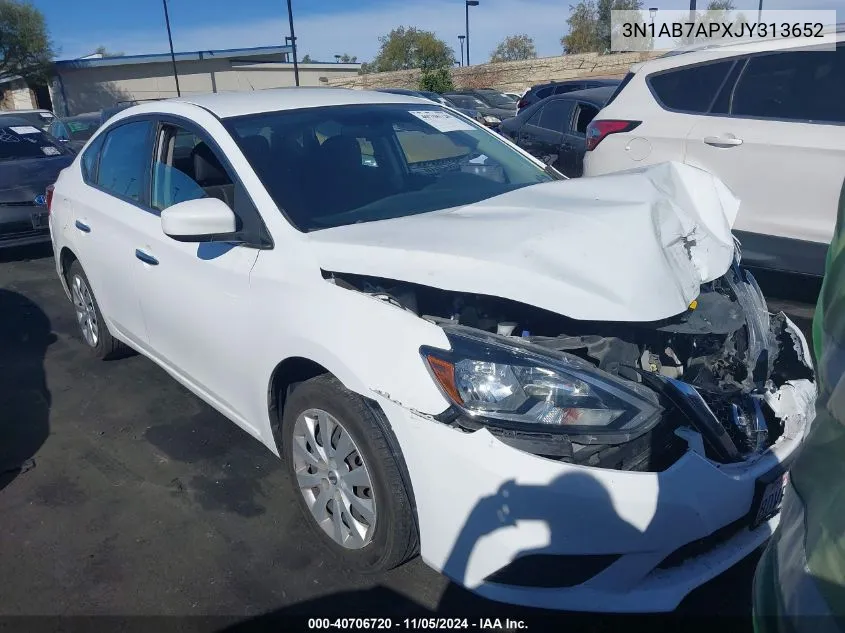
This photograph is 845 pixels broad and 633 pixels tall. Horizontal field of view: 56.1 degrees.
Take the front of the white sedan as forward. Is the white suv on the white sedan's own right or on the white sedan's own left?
on the white sedan's own left

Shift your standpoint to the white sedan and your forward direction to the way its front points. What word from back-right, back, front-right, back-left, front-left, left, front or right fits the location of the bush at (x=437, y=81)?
back-left

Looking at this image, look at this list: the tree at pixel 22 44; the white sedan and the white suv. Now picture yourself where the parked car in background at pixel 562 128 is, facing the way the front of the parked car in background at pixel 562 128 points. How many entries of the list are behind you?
1

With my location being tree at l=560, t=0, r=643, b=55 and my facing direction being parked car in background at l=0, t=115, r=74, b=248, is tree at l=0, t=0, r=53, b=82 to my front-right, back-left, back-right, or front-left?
front-right

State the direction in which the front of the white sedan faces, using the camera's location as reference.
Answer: facing the viewer and to the right of the viewer

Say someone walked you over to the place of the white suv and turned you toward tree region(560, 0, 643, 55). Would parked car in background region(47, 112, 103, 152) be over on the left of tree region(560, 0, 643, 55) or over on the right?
left

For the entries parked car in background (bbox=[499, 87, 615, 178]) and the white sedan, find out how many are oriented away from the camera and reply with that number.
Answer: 0

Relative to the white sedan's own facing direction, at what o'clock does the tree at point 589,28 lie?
The tree is roughly at 8 o'clock from the white sedan.

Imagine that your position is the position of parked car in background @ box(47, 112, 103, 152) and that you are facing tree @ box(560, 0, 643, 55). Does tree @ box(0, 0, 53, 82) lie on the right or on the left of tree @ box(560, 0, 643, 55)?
left
